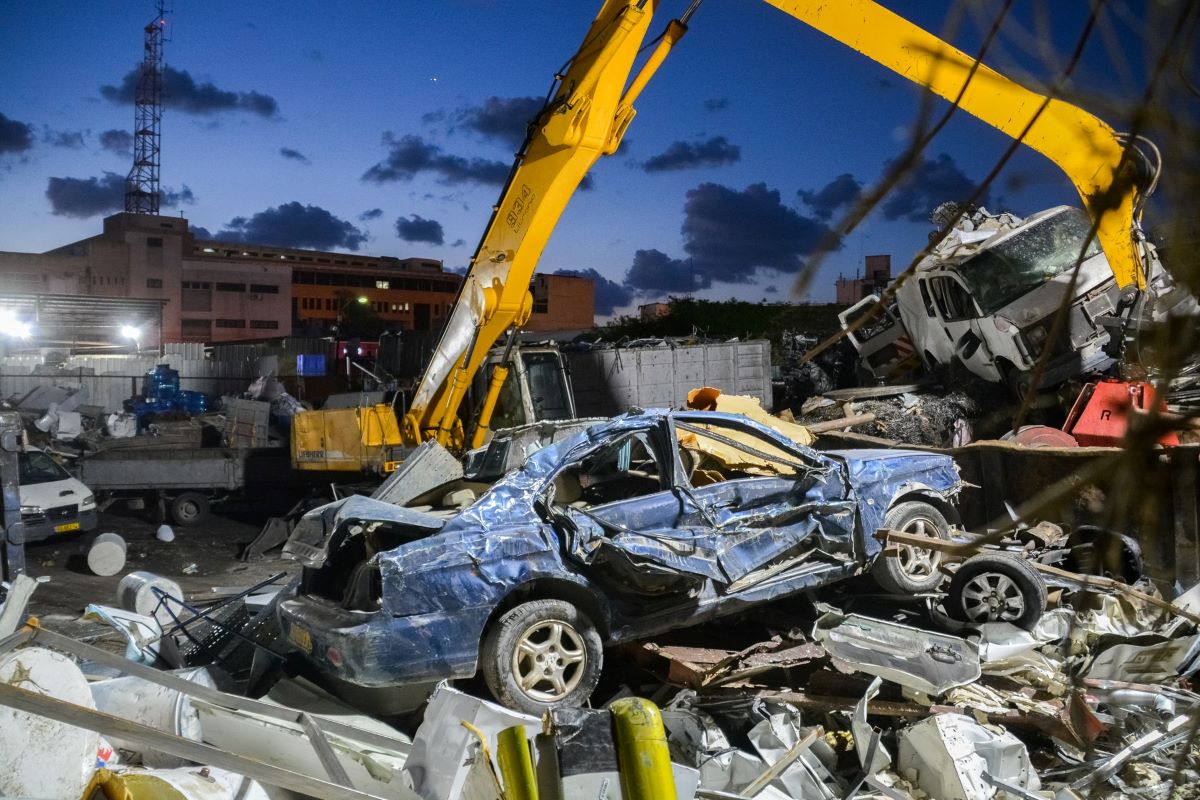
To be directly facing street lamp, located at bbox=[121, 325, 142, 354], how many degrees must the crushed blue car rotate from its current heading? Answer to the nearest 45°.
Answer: approximately 90° to its left

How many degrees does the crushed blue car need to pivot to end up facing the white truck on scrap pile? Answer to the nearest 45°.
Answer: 0° — it already faces it

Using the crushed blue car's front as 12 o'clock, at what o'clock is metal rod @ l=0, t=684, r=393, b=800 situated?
The metal rod is roughly at 5 o'clock from the crushed blue car.

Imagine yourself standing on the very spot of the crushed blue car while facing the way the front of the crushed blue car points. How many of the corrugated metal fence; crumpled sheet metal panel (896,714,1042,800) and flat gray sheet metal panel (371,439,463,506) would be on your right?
1

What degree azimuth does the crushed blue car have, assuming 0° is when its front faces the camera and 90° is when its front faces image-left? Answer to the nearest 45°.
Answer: approximately 225°

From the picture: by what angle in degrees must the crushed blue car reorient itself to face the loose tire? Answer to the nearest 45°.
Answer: approximately 45° to its right

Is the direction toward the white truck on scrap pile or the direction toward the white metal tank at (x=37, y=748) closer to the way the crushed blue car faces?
the white truck on scrap pile

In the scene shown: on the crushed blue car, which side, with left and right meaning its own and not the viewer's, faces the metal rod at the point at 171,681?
back

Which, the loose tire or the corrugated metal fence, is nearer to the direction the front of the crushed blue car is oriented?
the loose tire

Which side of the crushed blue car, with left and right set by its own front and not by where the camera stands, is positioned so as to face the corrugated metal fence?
left
